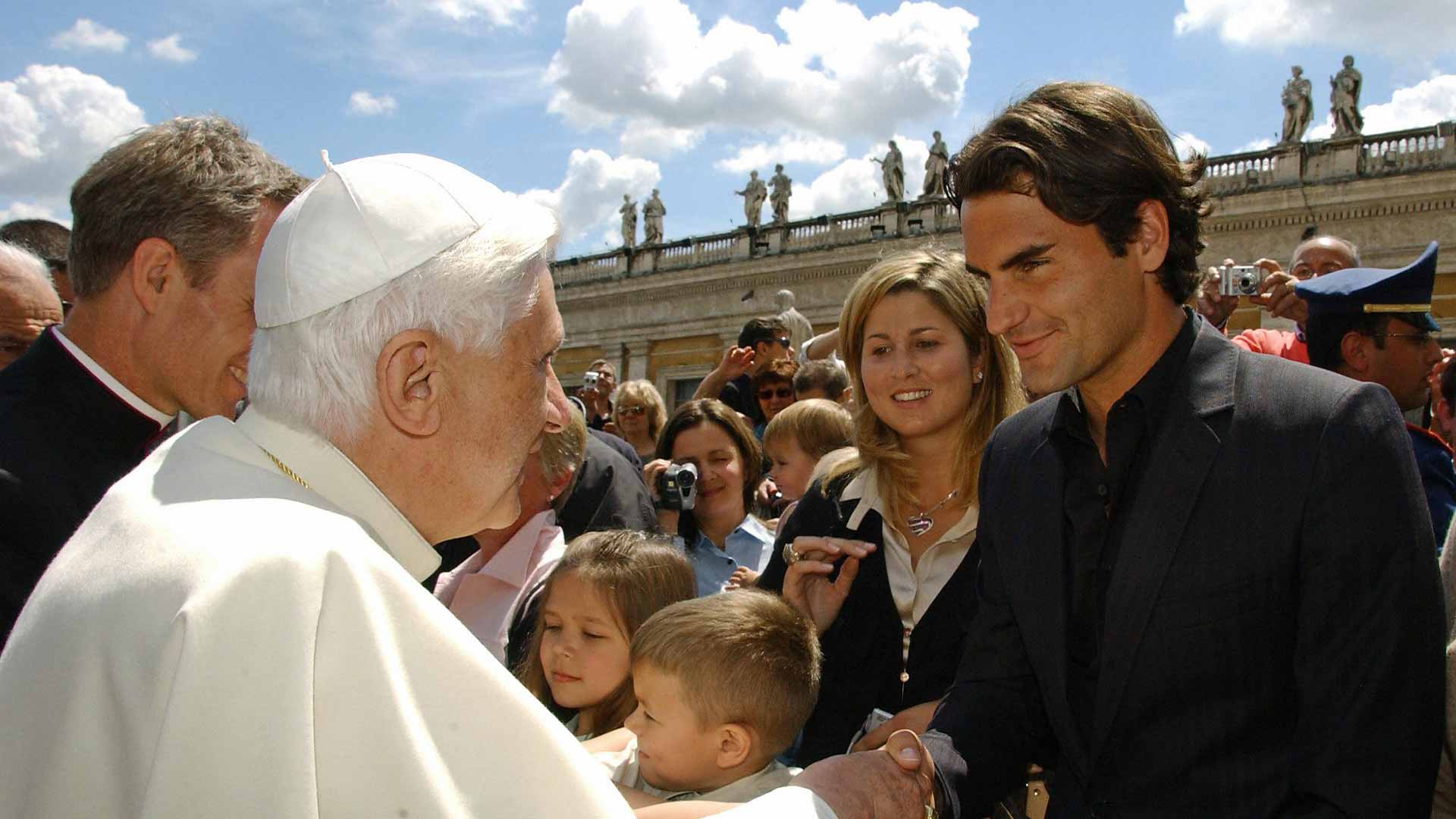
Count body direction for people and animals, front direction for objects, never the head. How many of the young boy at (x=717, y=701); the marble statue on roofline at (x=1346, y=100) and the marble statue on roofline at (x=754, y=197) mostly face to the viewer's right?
0

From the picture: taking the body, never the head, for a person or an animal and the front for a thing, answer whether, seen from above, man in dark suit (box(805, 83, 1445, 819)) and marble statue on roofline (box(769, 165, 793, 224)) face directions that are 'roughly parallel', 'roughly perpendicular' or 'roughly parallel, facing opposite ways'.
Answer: roughly parallel

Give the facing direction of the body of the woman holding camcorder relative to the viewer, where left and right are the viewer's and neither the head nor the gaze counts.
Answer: facing the viewer

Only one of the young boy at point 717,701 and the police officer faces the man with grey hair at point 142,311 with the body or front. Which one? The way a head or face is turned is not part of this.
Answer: the young boy

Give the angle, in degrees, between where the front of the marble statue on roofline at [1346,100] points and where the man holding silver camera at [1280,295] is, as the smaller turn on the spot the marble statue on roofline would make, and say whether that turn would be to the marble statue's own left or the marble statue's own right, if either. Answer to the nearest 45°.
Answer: approximately 45° to the marble statue's own left

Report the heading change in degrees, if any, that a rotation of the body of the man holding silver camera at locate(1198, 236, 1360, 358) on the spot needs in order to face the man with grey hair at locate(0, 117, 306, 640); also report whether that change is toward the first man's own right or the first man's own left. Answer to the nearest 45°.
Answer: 0° — they already face them

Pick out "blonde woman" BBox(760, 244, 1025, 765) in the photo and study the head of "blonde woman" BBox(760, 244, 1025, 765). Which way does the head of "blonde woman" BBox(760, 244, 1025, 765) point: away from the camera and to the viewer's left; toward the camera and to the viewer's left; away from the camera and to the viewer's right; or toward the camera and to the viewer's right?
toward the camera and to the viewer's left

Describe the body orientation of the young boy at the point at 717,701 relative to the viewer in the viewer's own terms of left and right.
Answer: facing to the left of the viewer

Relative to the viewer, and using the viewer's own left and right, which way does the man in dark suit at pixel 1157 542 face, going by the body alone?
facing the viewer and to the left of the viewer

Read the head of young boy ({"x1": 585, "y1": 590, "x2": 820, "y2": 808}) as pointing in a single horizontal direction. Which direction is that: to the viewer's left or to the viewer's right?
to the viewer's left

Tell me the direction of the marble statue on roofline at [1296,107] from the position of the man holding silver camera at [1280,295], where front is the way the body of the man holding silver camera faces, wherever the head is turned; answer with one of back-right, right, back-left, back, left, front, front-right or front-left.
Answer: back-right

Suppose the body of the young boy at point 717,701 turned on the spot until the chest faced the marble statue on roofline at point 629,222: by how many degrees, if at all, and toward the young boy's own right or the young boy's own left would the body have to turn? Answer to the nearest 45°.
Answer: approximately 90° to the young boy's own right

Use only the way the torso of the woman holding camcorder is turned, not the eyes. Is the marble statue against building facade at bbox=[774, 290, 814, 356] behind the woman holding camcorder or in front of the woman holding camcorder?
behind
